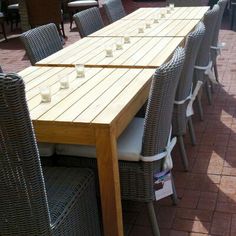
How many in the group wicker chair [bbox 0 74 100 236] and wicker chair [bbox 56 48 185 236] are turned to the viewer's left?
1

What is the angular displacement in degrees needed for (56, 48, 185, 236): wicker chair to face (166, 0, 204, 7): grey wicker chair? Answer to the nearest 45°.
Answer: approximately 90° to its right

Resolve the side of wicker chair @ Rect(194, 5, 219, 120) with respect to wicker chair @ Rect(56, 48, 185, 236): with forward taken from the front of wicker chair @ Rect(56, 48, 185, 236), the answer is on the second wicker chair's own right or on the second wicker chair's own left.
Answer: on the second wicker chair's own right

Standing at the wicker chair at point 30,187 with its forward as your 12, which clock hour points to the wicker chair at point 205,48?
the wicker chair at point 205,48 is roughly at 12 o'clock from the wicker chair at point 30,187.

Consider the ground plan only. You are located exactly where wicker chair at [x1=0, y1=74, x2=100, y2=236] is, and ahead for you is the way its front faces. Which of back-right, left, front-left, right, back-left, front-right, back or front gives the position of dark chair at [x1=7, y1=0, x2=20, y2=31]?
front-left

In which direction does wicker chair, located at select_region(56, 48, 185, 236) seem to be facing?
to the viewer's left

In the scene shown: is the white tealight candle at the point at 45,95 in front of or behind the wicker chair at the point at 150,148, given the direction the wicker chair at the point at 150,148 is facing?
in front

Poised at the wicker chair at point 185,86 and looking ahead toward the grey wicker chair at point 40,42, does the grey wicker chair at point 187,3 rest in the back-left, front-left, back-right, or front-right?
front-right

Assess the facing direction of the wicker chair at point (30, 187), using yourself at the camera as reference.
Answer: facing away from the viewer and to the right of the viewer

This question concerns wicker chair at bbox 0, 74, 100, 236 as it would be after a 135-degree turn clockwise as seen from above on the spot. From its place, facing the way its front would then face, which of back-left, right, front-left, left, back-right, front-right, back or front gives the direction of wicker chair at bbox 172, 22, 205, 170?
back-left

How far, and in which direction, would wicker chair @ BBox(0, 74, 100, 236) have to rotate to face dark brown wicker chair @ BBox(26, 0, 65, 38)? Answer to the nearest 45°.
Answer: approximately 45° to its left

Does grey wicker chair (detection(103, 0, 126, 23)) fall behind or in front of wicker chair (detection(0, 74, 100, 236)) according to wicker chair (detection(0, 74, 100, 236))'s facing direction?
in front

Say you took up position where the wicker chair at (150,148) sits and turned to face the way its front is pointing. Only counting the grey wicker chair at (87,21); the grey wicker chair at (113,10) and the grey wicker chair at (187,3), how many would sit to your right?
3

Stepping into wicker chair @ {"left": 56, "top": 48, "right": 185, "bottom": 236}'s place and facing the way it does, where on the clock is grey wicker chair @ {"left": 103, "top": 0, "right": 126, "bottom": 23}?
The grey wicker chair is roughly at 3 o'clock from the wicker chair.

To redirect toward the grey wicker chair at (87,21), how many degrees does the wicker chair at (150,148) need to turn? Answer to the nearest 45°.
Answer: approximately 90° to its right

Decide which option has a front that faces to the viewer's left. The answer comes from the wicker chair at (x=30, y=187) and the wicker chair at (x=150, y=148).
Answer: the wicker chair at (x=150, y=148)

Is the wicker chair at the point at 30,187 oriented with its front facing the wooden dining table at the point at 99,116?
yes
